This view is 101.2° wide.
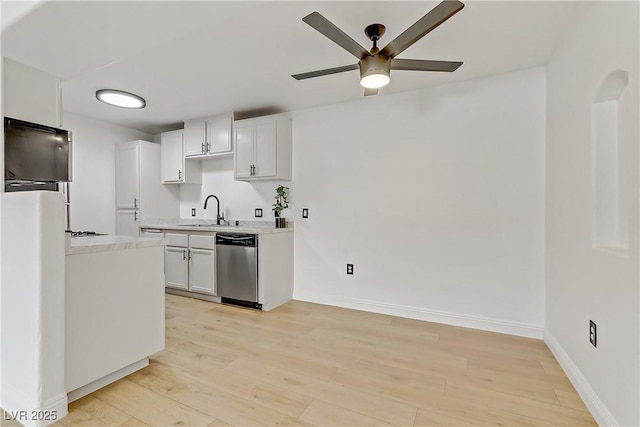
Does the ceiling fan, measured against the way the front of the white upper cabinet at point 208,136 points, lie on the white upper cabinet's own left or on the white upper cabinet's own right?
on the white upper cabinet's own left

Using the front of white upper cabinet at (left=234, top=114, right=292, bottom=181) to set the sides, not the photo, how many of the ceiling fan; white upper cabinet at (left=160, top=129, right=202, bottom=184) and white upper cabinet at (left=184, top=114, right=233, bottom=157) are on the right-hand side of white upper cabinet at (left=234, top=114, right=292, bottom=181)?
2

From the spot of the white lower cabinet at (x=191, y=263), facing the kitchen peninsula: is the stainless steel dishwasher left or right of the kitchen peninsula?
left

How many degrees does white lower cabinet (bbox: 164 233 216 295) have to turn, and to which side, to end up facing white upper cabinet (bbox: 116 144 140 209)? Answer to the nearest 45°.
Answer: approximately 90° to its right

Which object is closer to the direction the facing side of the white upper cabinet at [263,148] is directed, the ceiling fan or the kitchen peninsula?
the kitchen peninsula

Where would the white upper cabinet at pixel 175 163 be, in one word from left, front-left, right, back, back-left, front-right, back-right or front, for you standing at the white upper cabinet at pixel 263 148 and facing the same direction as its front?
right

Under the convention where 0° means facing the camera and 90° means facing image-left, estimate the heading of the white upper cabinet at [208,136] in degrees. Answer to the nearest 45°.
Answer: approximately 45°

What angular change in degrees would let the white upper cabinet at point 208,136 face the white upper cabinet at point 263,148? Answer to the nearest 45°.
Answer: approximately 90° to its left

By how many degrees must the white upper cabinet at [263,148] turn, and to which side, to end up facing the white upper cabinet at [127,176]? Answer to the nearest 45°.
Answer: approximately 90° to its right

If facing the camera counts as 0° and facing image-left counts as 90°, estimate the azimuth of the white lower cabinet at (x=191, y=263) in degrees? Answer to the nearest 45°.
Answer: approximately 45°
